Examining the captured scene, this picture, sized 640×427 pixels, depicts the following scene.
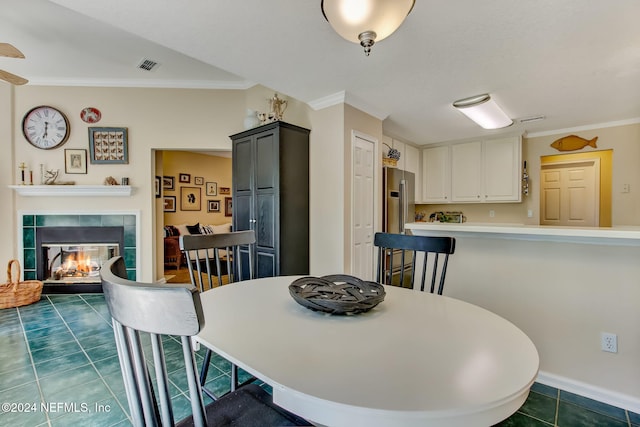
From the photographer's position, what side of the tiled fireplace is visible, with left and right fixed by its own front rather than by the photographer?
front

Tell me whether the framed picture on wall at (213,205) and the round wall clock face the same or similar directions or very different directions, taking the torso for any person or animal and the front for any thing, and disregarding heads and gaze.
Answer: same or similar directions

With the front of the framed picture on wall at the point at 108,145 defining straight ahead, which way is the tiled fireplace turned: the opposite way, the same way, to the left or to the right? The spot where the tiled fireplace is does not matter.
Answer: the same way

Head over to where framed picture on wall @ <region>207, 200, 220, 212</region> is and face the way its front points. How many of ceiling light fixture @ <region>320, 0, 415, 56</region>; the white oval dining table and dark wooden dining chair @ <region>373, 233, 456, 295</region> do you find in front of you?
3

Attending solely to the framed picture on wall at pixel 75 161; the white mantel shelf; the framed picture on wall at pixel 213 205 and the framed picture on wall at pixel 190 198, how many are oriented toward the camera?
4

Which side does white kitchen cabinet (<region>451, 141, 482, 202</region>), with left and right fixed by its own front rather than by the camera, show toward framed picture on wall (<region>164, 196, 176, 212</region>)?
right

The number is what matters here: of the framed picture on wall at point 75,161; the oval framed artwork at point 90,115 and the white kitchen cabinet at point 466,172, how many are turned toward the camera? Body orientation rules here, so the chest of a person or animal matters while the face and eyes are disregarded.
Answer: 3

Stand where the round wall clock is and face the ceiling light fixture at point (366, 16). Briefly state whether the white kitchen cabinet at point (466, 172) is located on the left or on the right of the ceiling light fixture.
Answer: left

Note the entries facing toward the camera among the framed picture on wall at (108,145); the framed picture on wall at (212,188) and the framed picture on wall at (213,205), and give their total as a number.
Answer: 3

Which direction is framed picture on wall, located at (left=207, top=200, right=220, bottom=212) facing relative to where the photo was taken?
toward the camera

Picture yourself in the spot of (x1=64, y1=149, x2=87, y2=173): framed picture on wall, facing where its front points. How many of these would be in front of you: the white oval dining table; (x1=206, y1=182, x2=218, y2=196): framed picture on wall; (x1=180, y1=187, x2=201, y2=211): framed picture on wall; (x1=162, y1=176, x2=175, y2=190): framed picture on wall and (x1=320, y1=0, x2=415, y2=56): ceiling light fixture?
2

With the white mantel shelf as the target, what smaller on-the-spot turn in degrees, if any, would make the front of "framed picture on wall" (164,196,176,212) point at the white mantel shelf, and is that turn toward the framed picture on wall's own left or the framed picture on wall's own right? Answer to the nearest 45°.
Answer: approximately 45° to the framed picture on wall's own right

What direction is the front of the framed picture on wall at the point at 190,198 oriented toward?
toward the camera

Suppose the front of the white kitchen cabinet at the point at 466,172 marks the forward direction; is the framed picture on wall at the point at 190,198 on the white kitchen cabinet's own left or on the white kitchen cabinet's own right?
on the white kitchen cabinet's own right

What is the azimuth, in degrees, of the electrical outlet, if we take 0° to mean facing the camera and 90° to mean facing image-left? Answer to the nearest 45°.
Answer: approximately 45°

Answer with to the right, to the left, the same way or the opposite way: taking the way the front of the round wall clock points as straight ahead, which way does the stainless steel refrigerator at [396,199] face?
the same way

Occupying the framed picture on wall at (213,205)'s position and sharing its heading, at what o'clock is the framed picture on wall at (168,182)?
the framed picture on wall at (168,182) is roughly at 2 o'clock from the framed picture on wall at (213,205).
